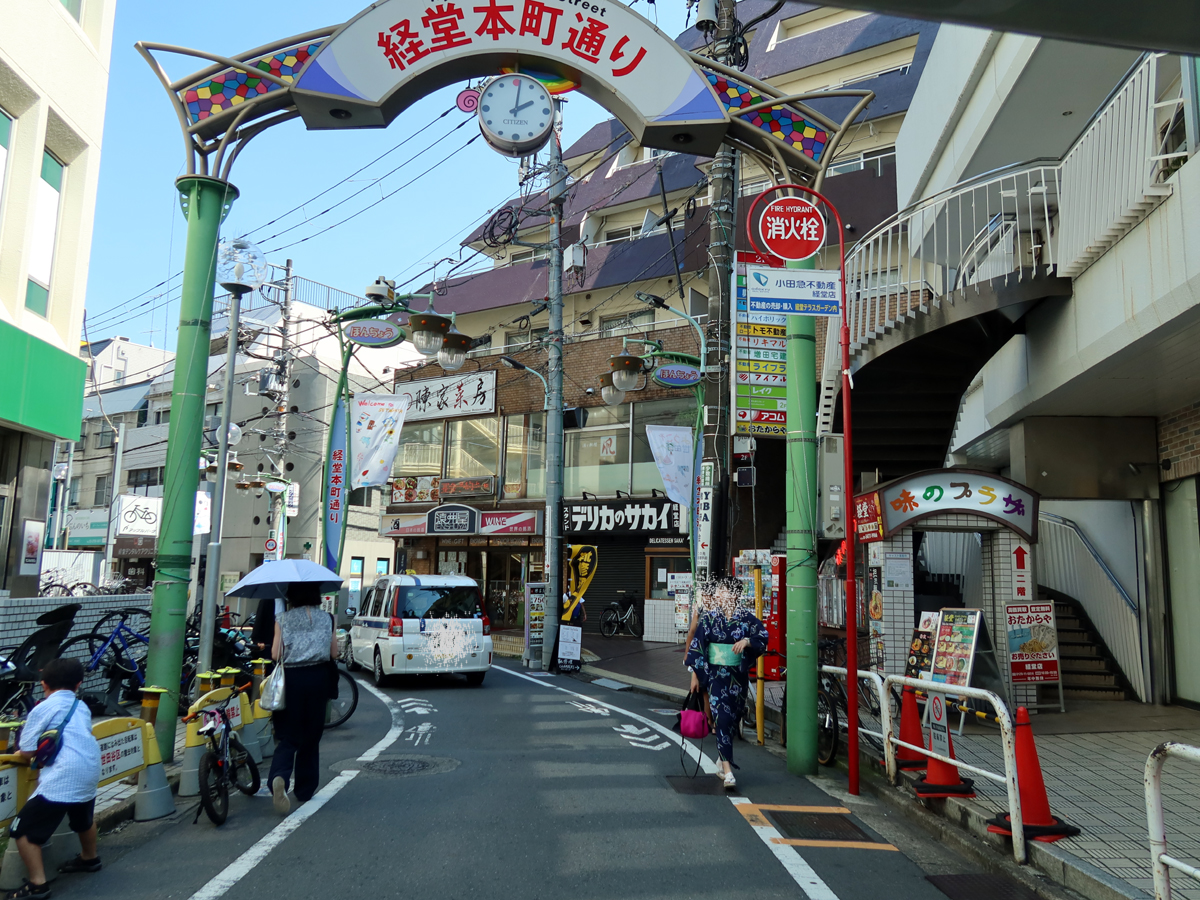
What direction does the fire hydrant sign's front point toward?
toward the camera

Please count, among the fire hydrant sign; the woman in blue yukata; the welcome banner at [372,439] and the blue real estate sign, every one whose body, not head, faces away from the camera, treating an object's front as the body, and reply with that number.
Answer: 0

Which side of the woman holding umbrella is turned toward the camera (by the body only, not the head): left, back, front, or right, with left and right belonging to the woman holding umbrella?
back

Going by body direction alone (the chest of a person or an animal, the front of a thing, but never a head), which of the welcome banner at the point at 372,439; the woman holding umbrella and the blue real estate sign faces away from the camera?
the woman holding umbrella

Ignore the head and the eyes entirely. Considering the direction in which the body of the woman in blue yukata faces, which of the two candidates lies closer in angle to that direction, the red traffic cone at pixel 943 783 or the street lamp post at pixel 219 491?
the red traffic cone

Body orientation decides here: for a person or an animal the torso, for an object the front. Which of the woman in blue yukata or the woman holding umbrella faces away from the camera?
the woman holding umbrella

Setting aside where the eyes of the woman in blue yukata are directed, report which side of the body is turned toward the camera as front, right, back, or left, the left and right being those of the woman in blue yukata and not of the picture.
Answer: front

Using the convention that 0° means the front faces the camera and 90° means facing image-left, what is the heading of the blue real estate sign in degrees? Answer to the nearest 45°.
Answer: approximately 0°

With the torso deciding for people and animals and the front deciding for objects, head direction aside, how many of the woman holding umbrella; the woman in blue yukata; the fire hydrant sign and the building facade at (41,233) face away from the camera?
1

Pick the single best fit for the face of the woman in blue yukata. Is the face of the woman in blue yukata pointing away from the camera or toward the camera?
toward the camera

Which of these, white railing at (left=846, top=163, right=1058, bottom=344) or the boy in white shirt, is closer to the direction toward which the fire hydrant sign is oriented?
the boy in white shirt

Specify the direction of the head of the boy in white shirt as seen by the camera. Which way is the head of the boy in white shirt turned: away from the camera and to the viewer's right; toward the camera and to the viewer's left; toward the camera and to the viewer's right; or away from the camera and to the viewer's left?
away from the camera and to the viewer's left

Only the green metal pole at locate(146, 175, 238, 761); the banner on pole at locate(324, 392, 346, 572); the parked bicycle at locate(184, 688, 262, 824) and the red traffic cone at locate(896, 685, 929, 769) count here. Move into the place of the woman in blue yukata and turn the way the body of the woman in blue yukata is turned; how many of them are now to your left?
1
